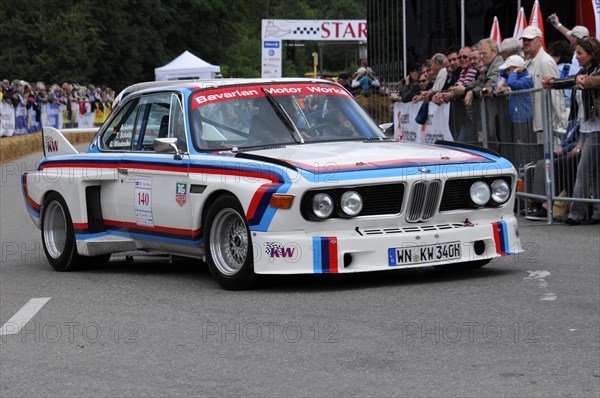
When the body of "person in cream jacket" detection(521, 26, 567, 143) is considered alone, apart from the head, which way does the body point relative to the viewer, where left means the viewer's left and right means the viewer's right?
facing the viewer and to the left of the viewer

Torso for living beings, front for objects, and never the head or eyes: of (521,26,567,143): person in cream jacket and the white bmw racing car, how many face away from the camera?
0

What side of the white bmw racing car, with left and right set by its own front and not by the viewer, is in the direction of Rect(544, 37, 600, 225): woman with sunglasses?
left

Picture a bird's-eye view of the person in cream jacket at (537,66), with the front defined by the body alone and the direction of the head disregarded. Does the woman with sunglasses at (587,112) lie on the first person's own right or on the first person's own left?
on the first person's own left

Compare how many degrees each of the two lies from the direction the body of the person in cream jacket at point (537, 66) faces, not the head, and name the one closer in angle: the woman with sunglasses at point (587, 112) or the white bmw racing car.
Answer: the white bmw racing car

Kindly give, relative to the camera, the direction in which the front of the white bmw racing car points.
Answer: facing the viewer and to the right of the viewer

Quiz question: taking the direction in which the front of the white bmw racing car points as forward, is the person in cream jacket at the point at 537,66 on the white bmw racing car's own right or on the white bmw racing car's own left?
on the white bmw racing car's own left
